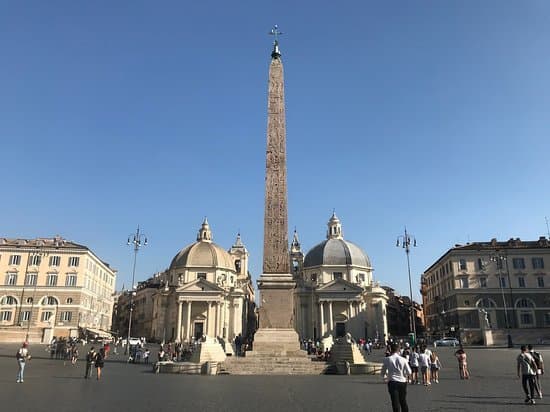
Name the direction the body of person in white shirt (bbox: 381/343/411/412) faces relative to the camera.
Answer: away from the camera

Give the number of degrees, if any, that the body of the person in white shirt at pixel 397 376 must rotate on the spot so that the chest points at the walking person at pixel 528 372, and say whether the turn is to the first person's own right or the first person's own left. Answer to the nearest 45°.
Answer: approximately 45° to the first person's own right

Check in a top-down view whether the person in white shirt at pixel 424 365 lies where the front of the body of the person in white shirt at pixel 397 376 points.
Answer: yes

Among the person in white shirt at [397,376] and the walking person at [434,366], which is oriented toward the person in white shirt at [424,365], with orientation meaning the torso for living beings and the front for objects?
the person in white shirt at [397,376]

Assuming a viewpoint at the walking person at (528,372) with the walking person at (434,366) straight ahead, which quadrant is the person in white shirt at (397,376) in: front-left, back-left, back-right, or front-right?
back-left
